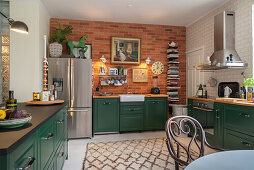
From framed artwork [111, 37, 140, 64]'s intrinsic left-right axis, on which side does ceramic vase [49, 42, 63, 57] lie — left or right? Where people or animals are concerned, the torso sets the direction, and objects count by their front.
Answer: on its right

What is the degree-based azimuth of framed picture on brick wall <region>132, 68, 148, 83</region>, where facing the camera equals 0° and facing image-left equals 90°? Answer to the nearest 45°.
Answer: approximately 0°

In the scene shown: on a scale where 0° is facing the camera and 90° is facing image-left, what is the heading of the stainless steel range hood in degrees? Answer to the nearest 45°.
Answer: approximately 45°

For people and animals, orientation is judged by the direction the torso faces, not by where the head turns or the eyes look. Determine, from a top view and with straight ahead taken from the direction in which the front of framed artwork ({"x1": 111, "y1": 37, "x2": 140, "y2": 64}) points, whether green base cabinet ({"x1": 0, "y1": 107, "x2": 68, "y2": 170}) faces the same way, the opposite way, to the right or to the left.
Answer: to the left

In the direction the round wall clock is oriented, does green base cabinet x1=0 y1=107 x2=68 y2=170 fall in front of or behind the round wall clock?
in front

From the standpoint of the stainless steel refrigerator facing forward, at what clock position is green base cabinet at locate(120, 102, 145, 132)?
The green base cabinet is roughly at 9 o'clock from the stainless steel refrigerator.

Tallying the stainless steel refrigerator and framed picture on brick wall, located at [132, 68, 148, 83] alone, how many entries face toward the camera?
2

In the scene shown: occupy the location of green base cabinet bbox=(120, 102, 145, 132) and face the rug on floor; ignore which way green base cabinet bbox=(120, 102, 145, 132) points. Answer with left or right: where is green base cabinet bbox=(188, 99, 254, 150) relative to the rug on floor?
left

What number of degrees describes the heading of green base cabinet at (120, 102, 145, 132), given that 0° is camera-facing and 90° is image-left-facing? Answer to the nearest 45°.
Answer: approximately 0°

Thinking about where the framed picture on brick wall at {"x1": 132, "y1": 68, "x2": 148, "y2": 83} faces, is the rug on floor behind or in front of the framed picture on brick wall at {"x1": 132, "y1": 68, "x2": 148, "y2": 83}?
in front
